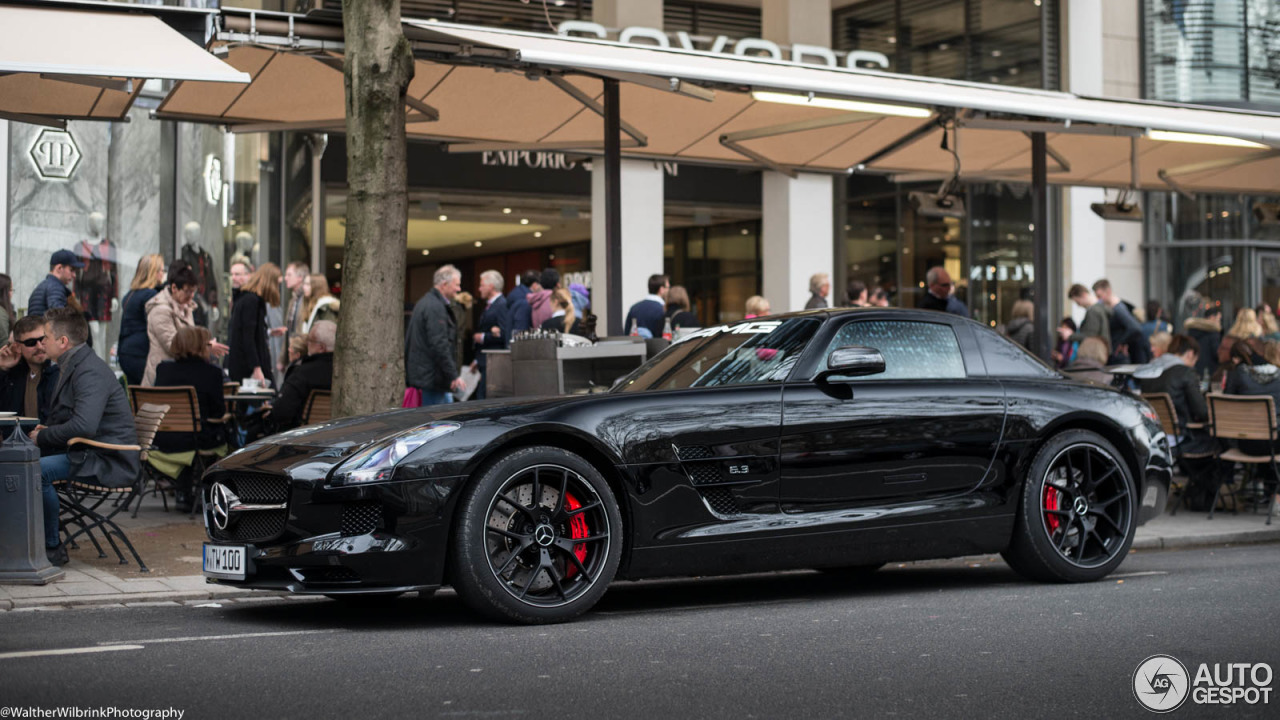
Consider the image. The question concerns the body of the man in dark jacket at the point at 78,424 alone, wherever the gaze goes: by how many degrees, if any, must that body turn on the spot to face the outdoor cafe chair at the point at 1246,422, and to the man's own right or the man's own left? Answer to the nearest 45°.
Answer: approximately 180°

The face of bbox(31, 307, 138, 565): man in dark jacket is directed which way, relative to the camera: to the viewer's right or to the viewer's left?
to the viewer's left

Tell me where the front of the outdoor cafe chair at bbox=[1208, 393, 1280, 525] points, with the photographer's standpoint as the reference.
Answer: facing away from the viewer

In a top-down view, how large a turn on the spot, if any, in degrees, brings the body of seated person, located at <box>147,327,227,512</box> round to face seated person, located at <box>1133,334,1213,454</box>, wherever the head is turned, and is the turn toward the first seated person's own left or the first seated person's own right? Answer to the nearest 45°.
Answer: approximately 45° to the first seated person's own right

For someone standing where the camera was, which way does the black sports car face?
facing the viewer and to the left of the viewer

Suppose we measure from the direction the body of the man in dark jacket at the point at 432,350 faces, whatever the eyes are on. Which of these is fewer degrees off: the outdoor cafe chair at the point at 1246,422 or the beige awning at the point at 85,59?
the outdoor cafe chair

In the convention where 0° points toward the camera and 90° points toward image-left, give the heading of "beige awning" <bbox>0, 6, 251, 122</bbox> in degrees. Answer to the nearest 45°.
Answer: approximately 0°

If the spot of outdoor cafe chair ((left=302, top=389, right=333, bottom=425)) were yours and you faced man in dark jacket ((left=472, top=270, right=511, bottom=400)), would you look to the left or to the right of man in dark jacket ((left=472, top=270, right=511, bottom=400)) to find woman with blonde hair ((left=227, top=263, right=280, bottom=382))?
left

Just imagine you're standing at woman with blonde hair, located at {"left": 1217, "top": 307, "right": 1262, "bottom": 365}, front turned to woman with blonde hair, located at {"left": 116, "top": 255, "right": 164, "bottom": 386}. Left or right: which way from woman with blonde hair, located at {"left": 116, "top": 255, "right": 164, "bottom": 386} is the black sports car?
left

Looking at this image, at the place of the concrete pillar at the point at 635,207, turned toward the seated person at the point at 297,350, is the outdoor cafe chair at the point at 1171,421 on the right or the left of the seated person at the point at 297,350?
left

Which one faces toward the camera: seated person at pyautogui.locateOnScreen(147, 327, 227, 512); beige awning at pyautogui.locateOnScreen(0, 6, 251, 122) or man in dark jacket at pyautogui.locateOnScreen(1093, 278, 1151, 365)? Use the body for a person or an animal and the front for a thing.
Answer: the beige awning

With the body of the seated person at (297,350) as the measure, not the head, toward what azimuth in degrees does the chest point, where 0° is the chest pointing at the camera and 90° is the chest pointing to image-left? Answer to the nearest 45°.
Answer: approximately 90°
